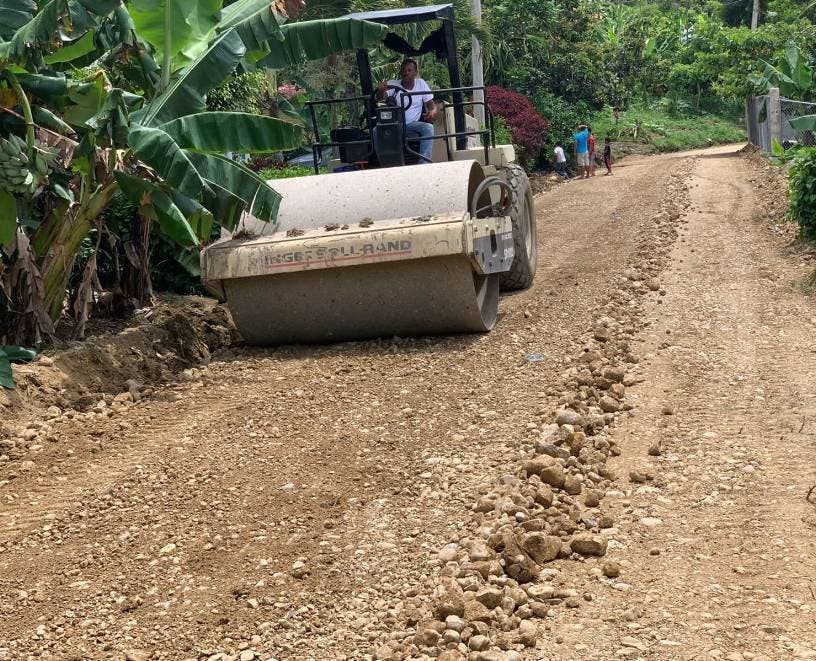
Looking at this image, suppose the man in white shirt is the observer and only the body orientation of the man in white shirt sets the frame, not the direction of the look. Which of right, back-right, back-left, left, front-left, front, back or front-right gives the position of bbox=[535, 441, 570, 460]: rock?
front

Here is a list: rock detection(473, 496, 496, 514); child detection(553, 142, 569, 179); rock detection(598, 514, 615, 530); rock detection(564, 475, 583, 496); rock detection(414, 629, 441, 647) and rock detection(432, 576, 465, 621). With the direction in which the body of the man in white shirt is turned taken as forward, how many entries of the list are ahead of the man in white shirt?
5

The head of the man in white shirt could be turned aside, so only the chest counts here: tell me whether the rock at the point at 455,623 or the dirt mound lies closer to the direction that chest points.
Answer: the rock

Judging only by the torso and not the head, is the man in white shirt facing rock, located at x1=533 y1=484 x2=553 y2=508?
yes

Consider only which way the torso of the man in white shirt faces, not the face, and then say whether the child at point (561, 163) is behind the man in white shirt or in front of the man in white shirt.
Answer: behind

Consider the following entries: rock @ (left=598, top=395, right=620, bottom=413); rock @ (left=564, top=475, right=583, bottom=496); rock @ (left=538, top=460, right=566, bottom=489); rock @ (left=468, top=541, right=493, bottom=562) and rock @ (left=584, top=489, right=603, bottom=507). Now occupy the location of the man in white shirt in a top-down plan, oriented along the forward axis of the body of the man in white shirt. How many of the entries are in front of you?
5

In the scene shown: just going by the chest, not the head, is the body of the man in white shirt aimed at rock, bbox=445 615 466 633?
yes

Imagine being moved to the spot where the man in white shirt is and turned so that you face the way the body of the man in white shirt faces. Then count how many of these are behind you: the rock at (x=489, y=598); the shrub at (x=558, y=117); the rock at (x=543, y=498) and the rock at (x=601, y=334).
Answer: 1

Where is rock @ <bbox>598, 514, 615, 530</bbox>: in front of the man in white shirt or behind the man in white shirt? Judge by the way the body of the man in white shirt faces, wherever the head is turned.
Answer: in front

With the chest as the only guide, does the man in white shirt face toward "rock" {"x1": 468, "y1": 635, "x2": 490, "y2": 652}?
yes

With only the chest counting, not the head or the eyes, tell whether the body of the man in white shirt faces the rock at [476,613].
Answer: yes

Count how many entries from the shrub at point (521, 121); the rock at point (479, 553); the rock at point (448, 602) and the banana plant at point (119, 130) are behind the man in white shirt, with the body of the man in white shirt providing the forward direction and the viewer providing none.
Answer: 1

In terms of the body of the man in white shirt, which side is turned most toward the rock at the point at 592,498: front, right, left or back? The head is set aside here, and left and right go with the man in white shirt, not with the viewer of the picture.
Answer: front

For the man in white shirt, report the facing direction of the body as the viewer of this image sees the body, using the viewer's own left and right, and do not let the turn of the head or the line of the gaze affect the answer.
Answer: facing the viewer

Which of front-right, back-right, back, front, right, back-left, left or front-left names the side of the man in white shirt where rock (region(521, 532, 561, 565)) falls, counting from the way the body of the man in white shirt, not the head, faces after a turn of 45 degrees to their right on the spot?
front-left

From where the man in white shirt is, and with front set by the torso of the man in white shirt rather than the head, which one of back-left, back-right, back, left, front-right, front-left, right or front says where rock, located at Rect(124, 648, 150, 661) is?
front

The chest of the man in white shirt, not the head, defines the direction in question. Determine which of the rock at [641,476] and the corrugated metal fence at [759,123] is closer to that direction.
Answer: the rock

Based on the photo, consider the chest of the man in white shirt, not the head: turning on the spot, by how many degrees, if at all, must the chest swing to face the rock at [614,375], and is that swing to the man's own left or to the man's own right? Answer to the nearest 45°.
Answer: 0° — they already face it

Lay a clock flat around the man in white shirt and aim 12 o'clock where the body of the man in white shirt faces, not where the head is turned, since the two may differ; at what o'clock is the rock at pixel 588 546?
The rock is roughly at 12 o'clock from the man in white shirt.

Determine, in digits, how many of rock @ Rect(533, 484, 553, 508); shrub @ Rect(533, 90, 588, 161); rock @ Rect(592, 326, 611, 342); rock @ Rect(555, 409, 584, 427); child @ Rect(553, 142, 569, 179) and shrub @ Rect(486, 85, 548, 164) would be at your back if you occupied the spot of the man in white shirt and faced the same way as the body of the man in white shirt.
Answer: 3

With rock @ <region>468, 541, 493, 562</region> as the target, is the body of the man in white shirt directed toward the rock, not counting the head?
yes
